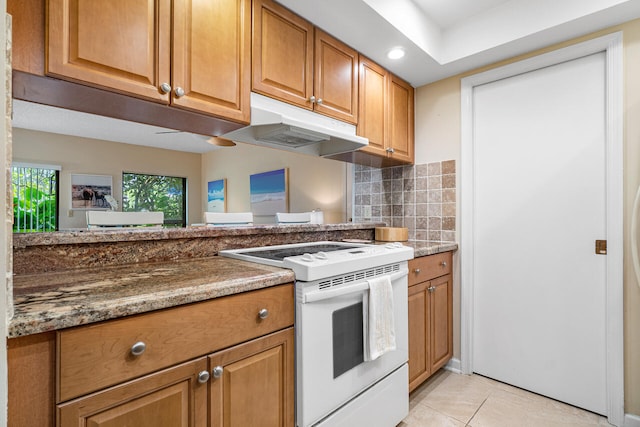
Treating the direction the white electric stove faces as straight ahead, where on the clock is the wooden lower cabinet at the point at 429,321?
The wooden lower cabinet is roughly at 9 o'clock from the white electric stove.

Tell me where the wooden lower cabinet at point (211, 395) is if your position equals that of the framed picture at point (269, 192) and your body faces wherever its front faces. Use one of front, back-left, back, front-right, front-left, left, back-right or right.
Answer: front-left

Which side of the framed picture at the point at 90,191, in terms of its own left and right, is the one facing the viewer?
front

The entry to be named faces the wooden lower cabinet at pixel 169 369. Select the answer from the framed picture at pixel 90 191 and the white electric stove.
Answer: the framed picture

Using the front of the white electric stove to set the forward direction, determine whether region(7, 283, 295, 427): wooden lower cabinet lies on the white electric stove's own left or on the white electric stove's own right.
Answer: on the white electric stove's own right

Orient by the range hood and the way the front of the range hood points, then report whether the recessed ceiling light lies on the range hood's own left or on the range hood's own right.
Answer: on the range hood's own left

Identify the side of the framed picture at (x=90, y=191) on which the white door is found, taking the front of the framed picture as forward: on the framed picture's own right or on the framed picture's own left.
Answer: on the framed picture's own left

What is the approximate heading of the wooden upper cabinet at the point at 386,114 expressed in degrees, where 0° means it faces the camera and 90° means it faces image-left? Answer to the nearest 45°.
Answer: approximately 315°

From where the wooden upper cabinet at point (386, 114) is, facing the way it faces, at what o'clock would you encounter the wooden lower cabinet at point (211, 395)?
The wooden lower cabinet is roughly at 2 o'clock from the wooden upper cabinet.

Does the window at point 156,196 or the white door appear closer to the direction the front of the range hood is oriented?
the white door
